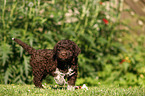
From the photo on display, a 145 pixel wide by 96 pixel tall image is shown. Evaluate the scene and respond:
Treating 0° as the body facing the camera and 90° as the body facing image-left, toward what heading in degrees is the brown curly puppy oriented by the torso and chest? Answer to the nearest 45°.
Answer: approximately 315°
